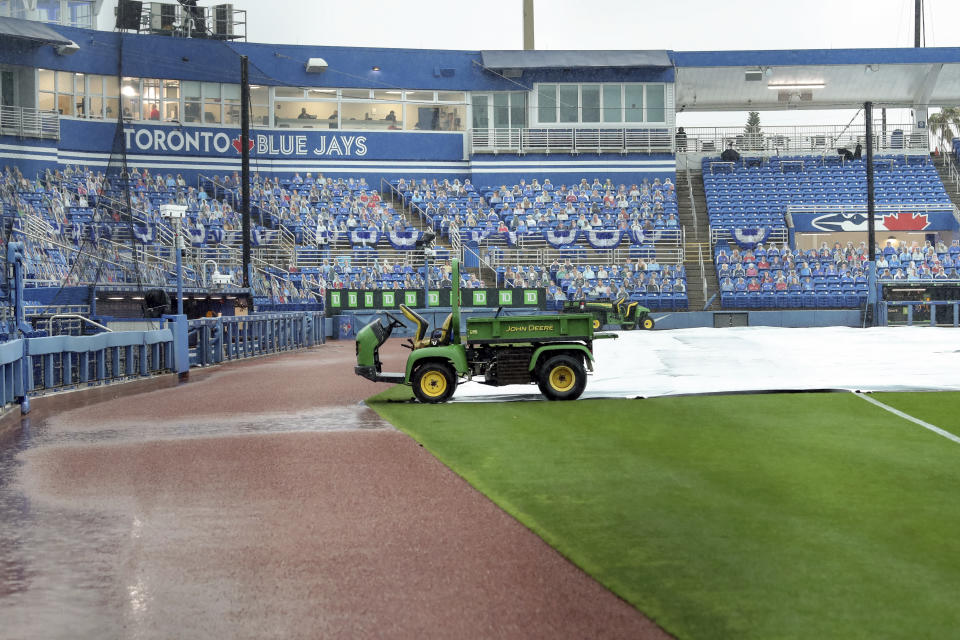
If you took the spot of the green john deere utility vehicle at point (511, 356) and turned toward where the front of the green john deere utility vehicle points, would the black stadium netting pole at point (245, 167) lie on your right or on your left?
on your right

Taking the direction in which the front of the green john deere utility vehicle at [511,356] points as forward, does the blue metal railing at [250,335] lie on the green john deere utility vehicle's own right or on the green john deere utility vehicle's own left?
on the green john deere utility vehicle's own right

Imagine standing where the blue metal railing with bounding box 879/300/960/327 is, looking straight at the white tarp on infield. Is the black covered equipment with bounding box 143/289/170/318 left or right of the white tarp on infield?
right

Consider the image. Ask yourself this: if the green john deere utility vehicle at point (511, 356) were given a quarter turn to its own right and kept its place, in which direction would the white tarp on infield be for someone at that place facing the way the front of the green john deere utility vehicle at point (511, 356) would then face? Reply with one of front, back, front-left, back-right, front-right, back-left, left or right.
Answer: front-right

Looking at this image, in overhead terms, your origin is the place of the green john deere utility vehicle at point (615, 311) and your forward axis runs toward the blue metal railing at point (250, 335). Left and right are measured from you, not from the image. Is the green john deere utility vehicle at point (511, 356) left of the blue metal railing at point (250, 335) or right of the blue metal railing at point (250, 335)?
left

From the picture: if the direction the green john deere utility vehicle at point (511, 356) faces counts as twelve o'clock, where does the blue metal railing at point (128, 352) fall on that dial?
The blue metal railing is roughly at 1 o'clock from the green john deere utility vehicle.

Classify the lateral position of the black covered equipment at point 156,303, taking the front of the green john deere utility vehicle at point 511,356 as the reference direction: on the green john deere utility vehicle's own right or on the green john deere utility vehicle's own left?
on the green john deere utility vehicle's own right

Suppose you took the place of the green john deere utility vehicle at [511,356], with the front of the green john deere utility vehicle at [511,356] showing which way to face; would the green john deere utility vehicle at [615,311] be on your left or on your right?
on your right

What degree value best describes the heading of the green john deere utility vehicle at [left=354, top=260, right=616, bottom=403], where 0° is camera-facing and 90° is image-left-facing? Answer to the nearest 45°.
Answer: approximately 90°

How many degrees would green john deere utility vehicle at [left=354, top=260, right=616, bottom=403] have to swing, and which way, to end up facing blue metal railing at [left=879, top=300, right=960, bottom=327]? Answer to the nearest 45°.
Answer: approximately 135° to its right
